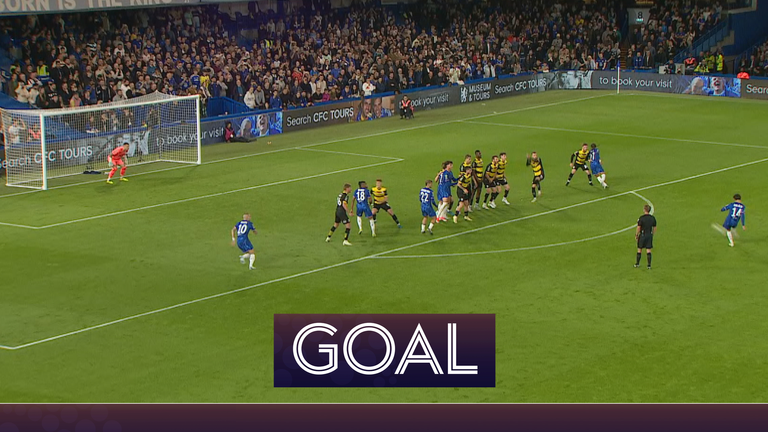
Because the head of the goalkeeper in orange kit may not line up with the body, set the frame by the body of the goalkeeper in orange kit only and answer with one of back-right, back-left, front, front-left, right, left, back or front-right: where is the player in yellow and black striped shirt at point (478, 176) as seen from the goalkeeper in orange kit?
front

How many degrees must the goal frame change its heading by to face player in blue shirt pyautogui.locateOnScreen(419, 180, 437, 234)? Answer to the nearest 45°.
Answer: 0° — it already faces them

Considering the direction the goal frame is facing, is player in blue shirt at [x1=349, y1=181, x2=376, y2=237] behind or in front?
in front

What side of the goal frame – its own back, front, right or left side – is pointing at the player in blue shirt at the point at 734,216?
front

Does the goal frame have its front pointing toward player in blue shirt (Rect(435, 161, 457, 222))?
yes

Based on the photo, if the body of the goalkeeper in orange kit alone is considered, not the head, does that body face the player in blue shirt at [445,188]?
yes

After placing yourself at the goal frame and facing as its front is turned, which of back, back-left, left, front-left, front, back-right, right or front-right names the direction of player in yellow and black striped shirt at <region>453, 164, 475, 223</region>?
front

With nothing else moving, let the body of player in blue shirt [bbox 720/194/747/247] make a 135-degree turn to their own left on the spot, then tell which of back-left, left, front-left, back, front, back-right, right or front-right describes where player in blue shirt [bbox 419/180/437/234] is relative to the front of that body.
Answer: right

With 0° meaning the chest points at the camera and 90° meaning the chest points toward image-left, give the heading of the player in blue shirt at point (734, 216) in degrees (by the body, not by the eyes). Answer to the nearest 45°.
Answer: approximately 135°

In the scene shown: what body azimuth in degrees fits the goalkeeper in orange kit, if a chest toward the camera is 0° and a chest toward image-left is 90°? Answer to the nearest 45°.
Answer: approximately 315°
